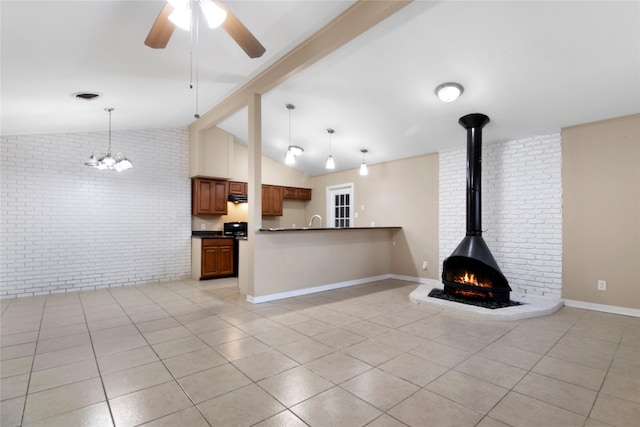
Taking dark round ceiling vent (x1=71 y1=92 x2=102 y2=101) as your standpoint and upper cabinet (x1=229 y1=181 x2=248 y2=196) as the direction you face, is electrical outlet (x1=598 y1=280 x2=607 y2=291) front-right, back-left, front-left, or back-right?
front-right

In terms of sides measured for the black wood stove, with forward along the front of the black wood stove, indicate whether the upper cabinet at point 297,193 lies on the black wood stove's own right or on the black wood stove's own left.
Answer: on the black wood stove's own right

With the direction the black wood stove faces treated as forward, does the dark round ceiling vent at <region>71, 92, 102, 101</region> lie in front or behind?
in front

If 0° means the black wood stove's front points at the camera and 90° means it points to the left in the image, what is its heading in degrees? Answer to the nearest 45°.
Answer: approximately 45°

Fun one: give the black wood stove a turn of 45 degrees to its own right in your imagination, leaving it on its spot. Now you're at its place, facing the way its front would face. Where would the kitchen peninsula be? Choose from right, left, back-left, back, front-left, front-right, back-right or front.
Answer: front

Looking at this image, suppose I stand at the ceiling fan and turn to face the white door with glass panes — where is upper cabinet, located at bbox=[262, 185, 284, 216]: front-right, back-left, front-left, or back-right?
front-left

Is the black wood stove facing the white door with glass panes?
no

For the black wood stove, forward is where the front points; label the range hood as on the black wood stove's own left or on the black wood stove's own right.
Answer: on the black wood stove's own right

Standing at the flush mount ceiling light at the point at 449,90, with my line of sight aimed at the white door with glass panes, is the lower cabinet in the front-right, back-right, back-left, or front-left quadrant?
front-left

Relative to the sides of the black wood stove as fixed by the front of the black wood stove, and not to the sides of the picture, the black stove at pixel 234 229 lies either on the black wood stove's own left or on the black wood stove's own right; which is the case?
on the black wood stove's own right

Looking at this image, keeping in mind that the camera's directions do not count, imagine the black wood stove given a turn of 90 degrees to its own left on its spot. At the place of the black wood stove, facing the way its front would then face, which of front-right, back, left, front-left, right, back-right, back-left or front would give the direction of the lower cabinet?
back-right

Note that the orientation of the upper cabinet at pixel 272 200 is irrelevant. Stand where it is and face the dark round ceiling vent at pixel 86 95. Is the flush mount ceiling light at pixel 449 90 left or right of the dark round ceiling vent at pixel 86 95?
left
